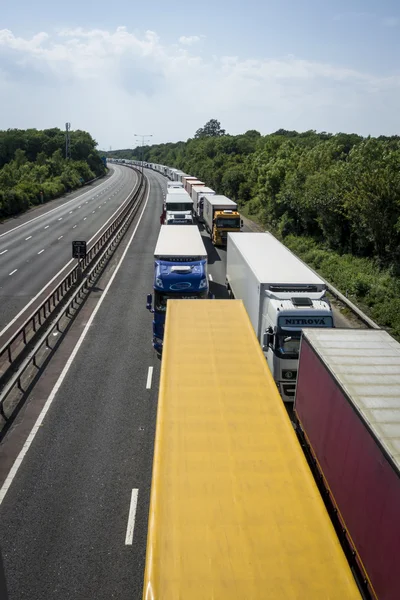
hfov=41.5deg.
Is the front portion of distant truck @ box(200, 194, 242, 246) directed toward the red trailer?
yes

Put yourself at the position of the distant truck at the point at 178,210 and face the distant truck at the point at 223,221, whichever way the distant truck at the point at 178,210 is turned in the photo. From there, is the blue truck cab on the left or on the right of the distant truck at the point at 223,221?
right

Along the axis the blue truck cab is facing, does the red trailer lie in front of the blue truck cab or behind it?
in front

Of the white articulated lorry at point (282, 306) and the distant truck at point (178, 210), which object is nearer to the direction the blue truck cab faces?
the white articulated lorry

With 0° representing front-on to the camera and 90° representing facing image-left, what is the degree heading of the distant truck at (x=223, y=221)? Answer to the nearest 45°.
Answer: approximately 0°

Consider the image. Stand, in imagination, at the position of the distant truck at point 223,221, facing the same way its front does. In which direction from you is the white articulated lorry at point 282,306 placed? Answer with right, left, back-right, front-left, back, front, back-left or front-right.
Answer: front

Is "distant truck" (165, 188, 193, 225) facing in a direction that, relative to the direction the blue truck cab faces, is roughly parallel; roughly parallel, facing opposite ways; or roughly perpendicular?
roughly parallel

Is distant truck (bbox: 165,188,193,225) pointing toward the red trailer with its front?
yes

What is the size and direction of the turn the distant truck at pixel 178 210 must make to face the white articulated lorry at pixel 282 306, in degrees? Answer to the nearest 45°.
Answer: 0° — it already faces it

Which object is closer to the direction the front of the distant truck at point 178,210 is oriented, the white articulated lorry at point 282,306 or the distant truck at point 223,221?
the white articulated lorry

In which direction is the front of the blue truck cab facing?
toward the camera

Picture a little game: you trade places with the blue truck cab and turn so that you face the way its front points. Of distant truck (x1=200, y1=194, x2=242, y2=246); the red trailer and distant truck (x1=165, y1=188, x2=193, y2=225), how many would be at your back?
2

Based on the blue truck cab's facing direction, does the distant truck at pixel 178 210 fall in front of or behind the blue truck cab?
behind

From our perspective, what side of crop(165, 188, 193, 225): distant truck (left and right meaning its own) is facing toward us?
front

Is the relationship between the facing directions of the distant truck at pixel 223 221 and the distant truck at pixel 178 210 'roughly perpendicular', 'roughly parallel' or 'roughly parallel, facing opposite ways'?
roughly parallel
